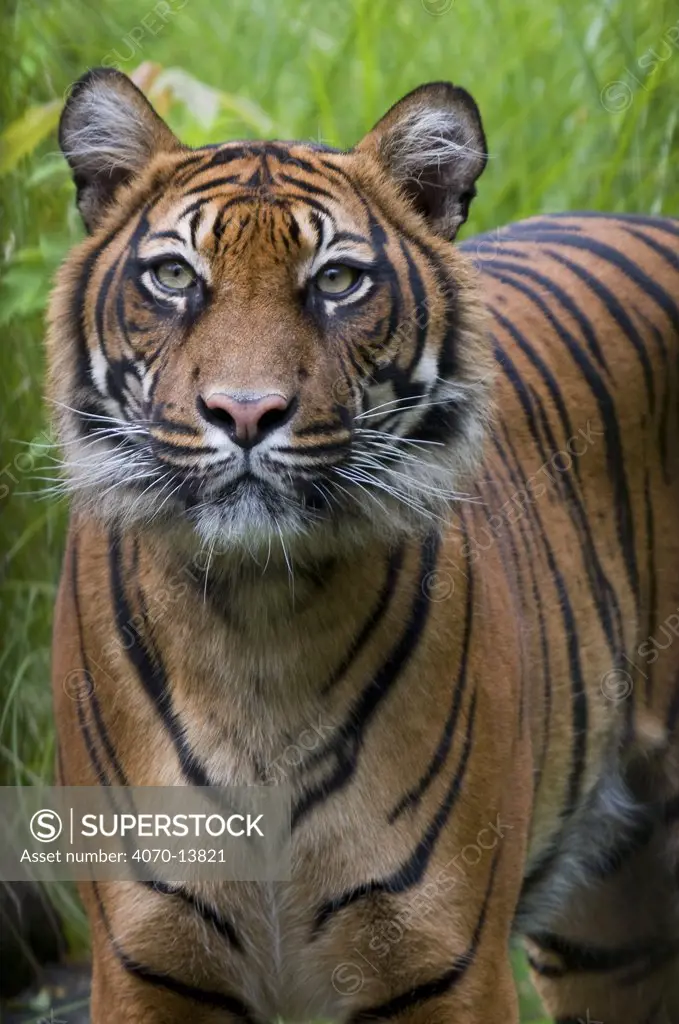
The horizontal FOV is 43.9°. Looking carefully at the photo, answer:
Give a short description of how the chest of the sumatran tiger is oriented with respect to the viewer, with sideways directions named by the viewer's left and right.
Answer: facing the viewer and to the left of the viewer
